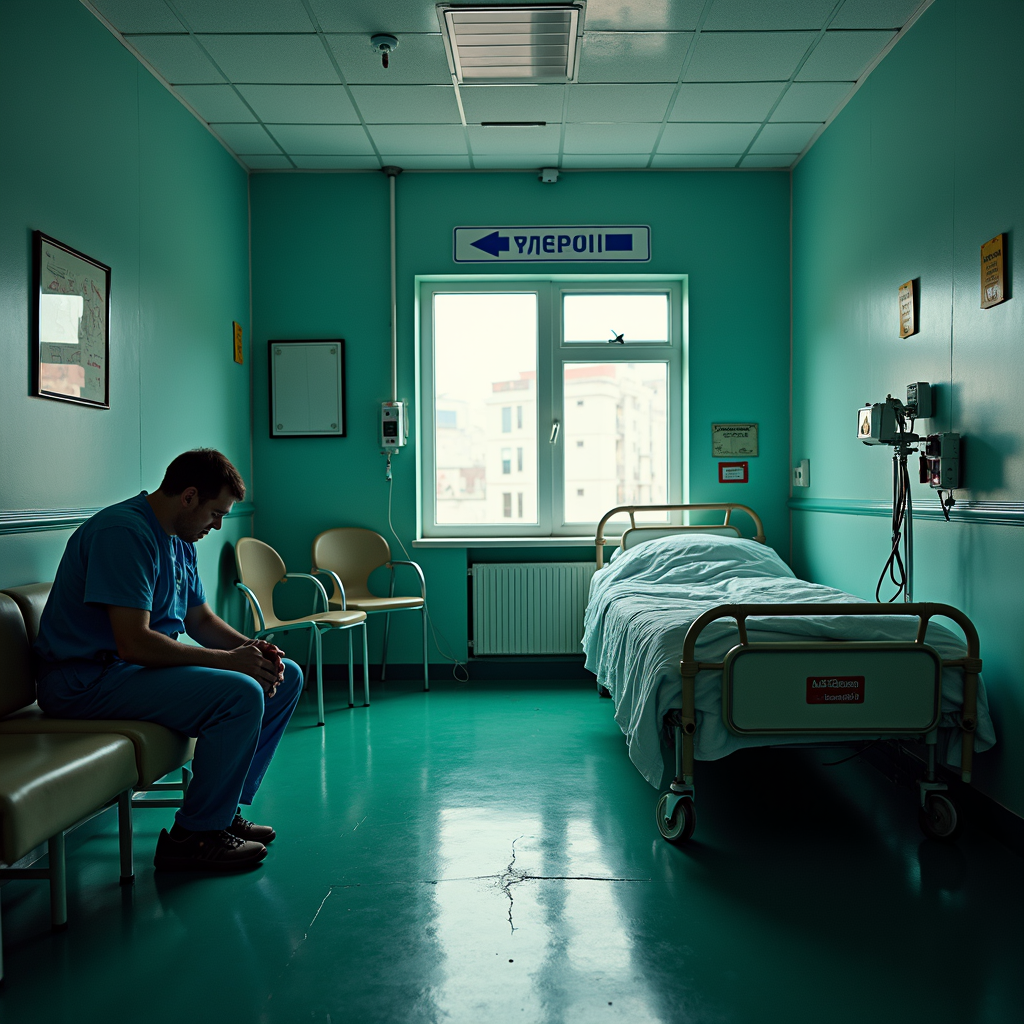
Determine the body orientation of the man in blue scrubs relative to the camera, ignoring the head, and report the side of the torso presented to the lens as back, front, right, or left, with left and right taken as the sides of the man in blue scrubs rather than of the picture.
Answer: right

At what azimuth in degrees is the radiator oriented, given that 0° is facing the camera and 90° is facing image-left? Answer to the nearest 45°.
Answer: approximately 0°

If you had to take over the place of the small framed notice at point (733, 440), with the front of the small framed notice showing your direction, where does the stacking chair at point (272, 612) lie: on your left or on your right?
on your right

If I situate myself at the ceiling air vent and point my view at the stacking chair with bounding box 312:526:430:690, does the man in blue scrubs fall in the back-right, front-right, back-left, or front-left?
back-left

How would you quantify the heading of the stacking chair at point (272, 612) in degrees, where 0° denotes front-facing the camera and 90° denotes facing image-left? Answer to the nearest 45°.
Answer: approximately 315°

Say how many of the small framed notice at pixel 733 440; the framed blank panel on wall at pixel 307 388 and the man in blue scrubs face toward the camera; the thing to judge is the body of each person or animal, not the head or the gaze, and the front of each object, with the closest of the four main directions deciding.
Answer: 2

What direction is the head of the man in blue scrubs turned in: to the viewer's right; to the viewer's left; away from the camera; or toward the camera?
to the viewer's right
